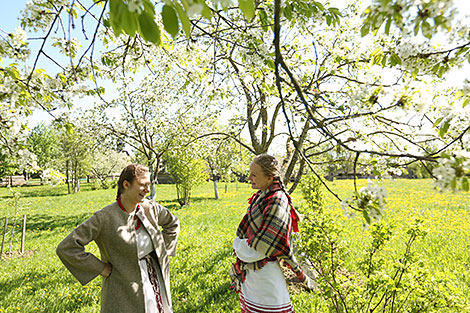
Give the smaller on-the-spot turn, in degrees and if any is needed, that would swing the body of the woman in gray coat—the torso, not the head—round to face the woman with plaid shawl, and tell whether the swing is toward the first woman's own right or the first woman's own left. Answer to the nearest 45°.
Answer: approximately 45° to the first woman's own left

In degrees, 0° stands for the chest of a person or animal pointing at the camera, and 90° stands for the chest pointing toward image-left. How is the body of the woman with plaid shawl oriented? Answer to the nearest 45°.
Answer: approximately 90°

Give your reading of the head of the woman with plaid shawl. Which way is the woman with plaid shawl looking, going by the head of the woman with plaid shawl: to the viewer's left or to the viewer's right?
to the viewer's left

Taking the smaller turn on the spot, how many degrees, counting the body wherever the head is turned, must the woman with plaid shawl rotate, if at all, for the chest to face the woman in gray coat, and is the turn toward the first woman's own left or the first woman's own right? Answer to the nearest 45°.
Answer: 0° — they already face them
